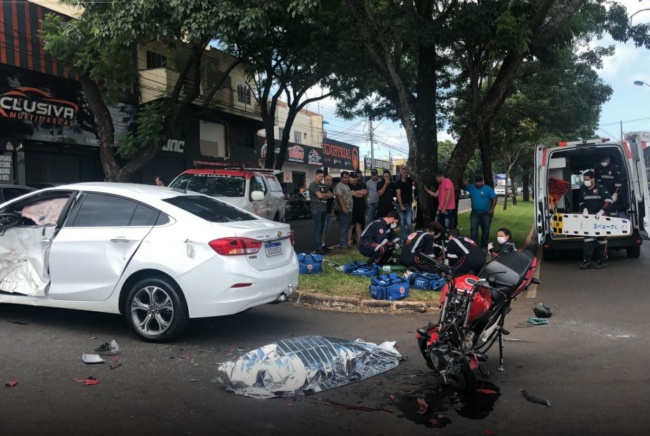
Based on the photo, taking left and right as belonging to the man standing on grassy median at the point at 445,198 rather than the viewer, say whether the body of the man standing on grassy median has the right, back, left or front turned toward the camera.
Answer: left

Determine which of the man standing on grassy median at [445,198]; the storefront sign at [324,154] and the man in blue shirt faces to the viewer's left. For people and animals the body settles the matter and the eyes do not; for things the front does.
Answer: the man standing on grassy median

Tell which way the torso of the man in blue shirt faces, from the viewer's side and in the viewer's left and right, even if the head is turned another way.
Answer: facing the viewer

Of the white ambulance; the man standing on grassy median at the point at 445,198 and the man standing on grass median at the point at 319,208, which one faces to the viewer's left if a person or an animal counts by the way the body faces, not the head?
the man standing on grassy median at the point at 445,198

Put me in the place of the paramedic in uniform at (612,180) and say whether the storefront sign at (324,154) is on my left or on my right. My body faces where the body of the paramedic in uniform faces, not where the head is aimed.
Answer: on my right

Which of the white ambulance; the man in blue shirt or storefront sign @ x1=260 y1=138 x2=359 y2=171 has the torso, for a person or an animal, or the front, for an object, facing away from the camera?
the white ambulance

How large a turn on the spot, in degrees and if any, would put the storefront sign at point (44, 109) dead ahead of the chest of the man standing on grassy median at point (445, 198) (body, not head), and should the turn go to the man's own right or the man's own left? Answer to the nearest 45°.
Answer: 0° — they already face it

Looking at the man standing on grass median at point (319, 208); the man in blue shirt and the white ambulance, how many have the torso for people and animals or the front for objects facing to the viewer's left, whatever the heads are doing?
0

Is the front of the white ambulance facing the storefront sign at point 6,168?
no

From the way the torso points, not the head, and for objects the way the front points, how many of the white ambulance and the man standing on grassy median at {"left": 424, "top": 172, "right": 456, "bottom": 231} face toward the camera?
0

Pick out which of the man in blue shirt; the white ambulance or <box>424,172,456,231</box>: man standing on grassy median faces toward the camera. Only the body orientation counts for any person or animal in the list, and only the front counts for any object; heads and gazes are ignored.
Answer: the man in blue shirt

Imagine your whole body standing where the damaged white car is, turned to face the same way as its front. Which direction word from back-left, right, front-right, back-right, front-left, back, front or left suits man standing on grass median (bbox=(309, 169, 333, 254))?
right

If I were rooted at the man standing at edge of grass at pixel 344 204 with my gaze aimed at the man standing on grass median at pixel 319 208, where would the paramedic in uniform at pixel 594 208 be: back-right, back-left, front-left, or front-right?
back-left

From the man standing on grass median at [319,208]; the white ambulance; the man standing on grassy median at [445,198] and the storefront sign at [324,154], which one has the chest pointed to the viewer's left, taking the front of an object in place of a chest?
the man standing on grassy median at [445,198]

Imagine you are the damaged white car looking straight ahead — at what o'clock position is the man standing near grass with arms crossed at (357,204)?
The man standing near grass with arms crossed is roughly at 3 o'clock from the damaged white car.

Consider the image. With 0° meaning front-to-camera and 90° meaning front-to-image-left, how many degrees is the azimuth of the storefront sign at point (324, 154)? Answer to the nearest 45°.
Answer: approximately 315°

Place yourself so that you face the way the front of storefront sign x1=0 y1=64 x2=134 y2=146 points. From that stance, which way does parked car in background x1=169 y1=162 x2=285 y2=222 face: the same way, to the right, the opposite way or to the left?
to the right

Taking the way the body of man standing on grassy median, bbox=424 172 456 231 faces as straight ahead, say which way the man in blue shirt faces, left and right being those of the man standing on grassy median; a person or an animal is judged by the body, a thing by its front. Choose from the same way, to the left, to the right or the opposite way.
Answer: to the left
